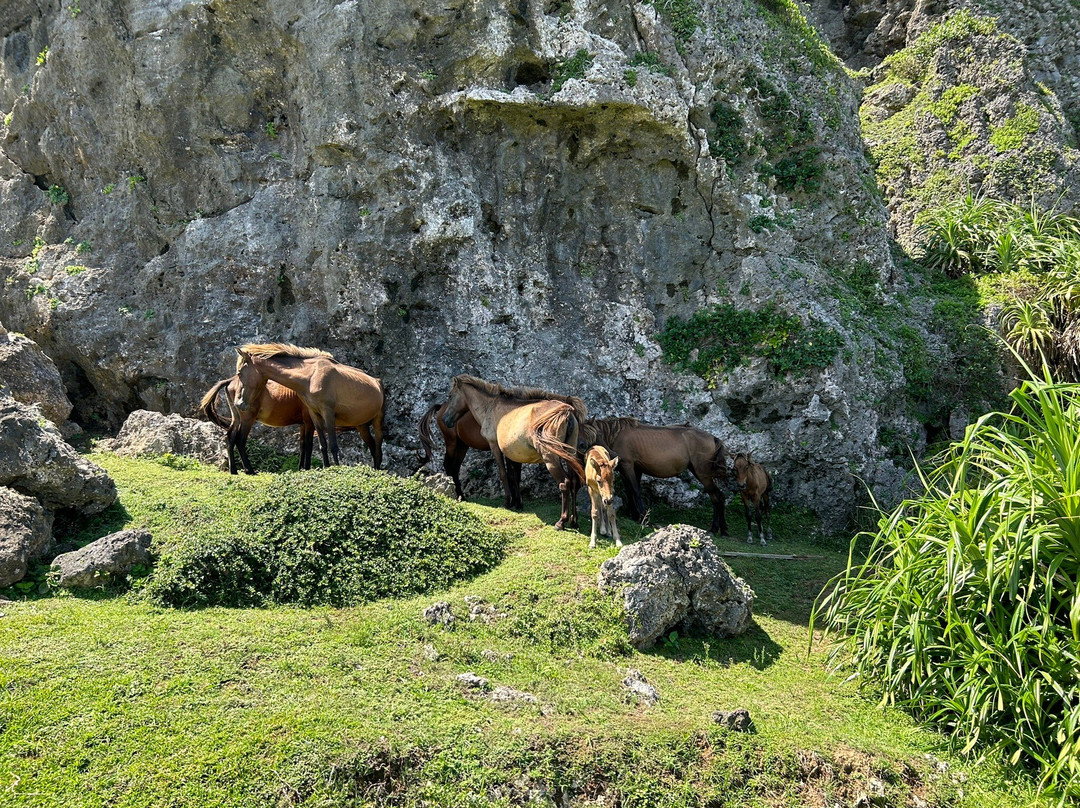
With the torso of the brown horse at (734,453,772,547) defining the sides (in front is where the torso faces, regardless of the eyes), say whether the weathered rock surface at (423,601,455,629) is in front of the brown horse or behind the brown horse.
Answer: in front

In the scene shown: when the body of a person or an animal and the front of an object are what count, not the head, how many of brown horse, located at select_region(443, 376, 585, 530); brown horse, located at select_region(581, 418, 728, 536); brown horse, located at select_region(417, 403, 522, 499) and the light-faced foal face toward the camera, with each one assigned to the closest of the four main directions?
1

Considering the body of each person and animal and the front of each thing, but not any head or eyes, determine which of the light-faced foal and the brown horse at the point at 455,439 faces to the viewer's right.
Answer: the brown horse

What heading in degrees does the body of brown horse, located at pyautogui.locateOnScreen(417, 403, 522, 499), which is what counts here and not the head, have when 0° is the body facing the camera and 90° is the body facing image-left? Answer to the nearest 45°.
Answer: approximately 270°

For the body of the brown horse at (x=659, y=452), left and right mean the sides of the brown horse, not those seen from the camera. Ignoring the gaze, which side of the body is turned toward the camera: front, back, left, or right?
left

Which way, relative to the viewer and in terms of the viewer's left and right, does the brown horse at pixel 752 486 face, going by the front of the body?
facing the viewer and to the left of the viewer

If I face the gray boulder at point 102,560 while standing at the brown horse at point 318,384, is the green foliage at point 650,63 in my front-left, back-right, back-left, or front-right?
back-left

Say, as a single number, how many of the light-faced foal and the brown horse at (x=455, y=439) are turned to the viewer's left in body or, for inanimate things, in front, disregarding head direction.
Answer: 0

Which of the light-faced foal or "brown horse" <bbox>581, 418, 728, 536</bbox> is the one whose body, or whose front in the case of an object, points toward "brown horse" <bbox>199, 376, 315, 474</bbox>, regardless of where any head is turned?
"brown horse" <bbox>581, 418, 728, 536</bbox>

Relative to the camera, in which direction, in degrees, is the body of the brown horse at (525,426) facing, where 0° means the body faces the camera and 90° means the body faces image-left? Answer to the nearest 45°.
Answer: approximately 135°

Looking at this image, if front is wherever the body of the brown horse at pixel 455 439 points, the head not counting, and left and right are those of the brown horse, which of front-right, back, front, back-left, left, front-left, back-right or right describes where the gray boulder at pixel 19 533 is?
back-right

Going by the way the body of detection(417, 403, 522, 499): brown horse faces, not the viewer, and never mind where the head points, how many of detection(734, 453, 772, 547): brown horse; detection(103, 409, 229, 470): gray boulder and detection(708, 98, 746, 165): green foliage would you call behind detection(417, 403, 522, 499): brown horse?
1
